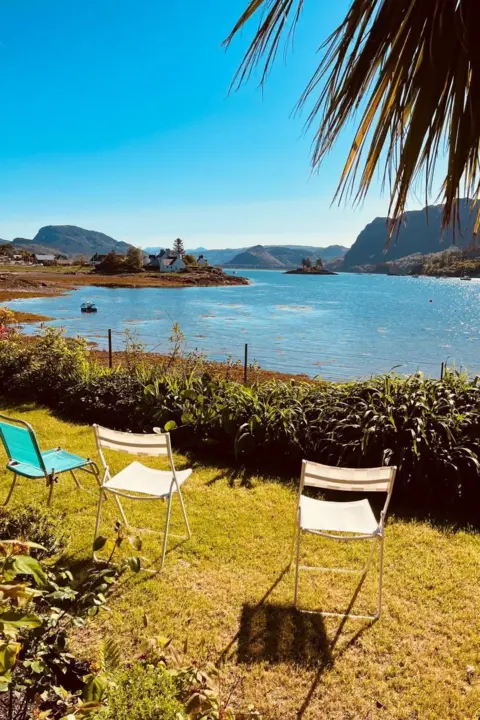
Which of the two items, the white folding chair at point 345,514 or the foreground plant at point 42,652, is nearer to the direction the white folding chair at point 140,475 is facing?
the white folding chair

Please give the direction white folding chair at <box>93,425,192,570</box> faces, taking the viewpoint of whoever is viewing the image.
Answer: facing away from the viewer and to the right of the viewer

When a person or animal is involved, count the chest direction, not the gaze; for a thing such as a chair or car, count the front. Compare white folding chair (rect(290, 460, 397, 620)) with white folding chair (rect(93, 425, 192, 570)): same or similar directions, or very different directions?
same or similar directions

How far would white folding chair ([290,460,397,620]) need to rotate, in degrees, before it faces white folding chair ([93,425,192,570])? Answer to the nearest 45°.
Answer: approximately 90° to its left

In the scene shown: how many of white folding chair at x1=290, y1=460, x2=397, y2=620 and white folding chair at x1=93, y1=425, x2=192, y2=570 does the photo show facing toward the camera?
0

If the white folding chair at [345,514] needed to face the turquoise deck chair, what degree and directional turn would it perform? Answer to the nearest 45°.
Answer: approximately 90° to its left

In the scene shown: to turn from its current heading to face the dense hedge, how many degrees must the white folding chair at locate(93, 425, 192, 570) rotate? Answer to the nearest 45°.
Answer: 0° — it already faces it

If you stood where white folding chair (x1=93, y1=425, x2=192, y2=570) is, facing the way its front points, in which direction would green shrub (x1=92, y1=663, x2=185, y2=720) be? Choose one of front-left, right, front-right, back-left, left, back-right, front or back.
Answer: back-right

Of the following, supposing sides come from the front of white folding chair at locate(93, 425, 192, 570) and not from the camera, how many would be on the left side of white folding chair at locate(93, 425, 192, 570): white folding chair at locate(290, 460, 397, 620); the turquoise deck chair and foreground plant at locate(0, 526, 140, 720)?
1

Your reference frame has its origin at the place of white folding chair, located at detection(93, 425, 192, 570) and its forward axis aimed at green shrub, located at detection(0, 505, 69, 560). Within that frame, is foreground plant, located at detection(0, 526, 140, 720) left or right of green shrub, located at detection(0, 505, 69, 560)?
left

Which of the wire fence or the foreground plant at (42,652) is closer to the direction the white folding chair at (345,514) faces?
the wire fence
